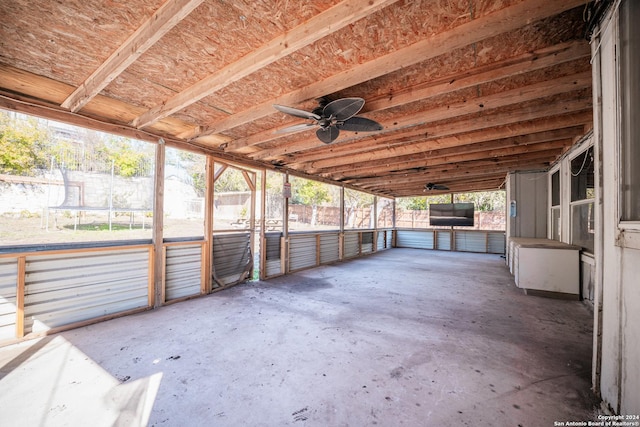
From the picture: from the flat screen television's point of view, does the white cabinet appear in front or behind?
in front

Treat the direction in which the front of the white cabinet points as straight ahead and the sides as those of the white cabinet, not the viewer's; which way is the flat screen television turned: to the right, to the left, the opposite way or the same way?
to the left

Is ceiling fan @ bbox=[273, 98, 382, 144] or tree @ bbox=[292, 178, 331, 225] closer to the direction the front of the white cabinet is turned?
the tree

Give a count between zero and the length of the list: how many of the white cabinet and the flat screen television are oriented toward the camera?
1

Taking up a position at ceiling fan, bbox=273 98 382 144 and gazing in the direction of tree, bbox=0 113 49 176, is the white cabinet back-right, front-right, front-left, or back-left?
back-right

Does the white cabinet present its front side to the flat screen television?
no

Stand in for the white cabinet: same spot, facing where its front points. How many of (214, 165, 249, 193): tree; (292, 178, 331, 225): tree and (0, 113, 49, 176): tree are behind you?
0

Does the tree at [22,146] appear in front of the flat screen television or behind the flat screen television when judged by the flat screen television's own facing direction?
in front

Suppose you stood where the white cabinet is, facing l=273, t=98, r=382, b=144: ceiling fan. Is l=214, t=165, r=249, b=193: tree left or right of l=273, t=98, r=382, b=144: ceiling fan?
right

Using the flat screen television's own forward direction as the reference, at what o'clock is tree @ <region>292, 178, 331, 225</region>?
The tree is roughly at 3 o'clock from the flat screen television.

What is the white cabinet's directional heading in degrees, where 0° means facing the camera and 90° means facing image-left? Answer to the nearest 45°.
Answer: approximately 90°

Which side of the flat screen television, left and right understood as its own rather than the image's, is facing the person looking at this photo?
front

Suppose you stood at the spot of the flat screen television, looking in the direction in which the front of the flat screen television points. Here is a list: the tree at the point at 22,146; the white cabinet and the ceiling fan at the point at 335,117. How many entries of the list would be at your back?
0

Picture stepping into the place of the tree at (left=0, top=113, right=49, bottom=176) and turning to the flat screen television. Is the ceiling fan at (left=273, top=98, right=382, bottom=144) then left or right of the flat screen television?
right

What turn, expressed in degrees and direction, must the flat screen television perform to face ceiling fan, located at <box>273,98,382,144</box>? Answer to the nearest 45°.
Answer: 0° — it already faces it

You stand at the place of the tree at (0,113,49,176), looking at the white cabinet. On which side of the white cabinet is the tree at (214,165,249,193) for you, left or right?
left

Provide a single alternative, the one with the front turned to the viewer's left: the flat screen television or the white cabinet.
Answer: the white cabinet
